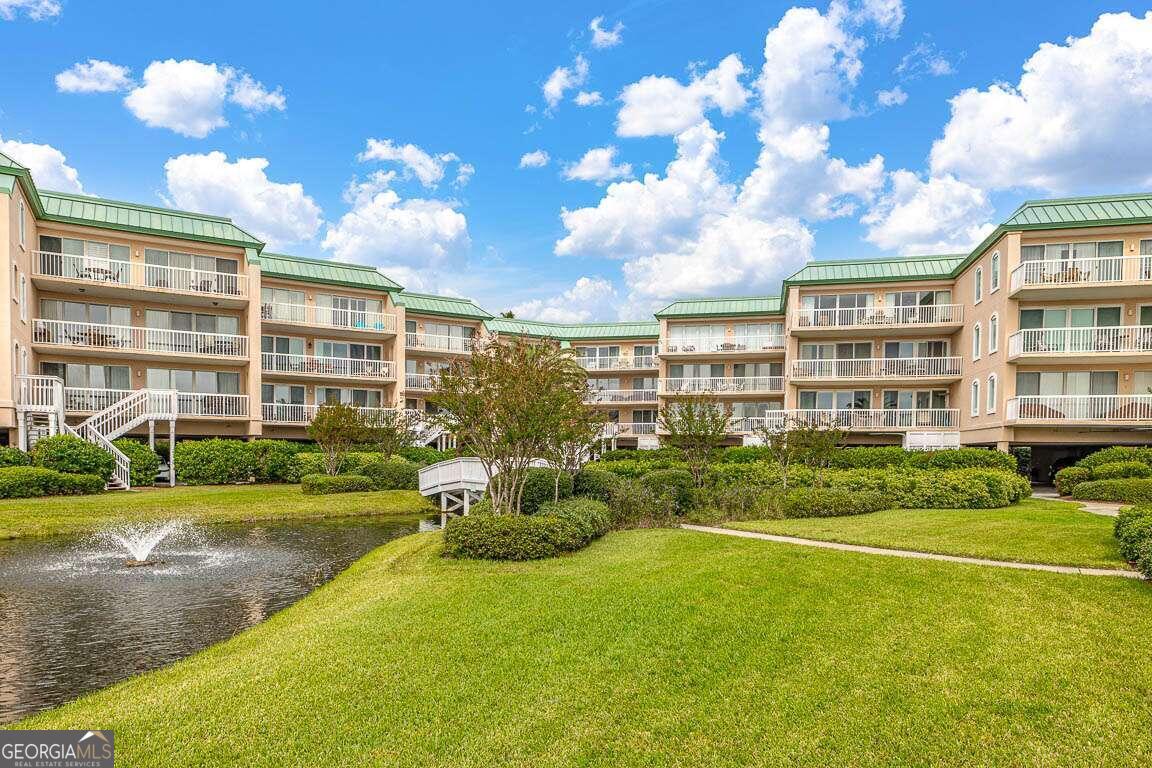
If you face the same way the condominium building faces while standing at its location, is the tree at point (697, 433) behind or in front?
in front

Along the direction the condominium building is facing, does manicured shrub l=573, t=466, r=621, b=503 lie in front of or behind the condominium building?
in front

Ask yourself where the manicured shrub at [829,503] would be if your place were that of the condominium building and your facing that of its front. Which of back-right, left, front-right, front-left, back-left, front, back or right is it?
front

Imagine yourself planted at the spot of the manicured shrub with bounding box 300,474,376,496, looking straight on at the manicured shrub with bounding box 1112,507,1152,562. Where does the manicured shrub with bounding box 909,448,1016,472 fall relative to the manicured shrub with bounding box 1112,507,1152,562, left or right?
left

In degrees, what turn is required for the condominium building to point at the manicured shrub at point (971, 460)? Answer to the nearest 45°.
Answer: approximately 45° to its left

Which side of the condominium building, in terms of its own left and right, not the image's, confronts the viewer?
front

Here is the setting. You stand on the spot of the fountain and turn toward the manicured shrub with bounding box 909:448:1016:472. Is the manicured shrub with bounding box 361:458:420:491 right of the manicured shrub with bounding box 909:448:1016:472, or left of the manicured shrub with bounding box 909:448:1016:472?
left

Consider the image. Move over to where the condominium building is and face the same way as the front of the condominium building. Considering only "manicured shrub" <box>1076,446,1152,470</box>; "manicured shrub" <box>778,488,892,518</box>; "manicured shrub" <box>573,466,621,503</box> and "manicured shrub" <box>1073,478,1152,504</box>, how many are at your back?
0

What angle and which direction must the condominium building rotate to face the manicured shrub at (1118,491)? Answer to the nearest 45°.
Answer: approximately 45° to its left

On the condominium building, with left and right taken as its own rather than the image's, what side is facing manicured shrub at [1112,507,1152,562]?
front

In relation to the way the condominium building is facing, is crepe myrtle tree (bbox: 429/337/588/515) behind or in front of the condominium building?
in front

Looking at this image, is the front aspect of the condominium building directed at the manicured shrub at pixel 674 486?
yes
